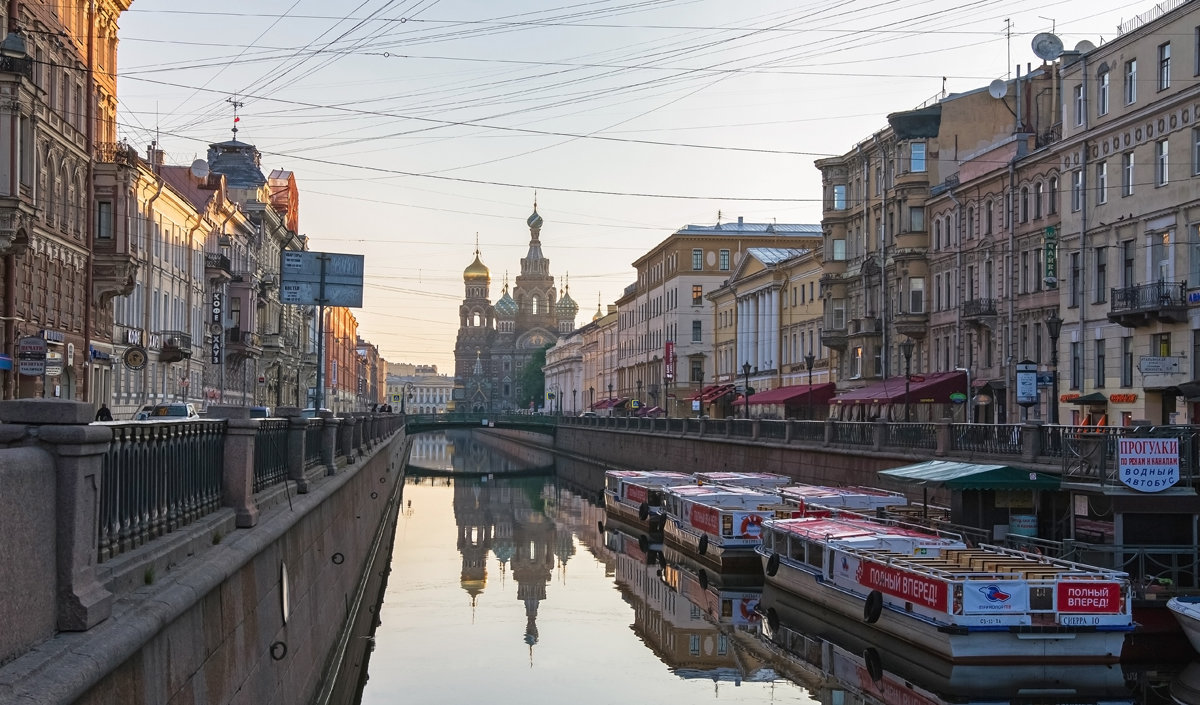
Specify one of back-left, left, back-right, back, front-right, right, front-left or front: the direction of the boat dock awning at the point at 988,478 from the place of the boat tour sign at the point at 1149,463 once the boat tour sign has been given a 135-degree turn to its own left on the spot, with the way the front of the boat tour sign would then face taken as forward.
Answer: left

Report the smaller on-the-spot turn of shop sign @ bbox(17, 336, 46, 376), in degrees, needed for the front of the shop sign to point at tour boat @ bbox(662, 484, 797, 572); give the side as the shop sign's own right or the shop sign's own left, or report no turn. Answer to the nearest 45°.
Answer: approximately 90° to the shop sign's own left

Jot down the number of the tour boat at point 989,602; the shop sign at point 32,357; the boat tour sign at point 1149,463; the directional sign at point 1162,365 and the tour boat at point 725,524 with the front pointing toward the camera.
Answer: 3

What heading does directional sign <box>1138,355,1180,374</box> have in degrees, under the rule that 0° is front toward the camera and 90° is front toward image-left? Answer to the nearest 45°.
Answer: approximately 0°

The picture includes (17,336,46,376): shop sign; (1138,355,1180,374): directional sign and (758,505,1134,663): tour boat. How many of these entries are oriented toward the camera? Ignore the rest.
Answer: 2

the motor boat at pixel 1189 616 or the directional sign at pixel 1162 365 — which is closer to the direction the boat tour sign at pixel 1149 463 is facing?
the motor boat

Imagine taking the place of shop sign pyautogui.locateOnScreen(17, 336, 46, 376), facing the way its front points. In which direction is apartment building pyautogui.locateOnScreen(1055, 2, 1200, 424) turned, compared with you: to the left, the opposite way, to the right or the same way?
to the right

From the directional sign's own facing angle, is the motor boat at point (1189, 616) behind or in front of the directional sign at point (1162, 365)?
in front

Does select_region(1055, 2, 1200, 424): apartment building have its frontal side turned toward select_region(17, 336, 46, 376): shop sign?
yes

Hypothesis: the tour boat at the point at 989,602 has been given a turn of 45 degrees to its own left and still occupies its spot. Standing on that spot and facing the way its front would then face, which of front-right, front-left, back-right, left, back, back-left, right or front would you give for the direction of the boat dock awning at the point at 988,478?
right

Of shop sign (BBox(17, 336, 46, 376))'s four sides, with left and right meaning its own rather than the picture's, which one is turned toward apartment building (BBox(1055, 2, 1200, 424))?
left
